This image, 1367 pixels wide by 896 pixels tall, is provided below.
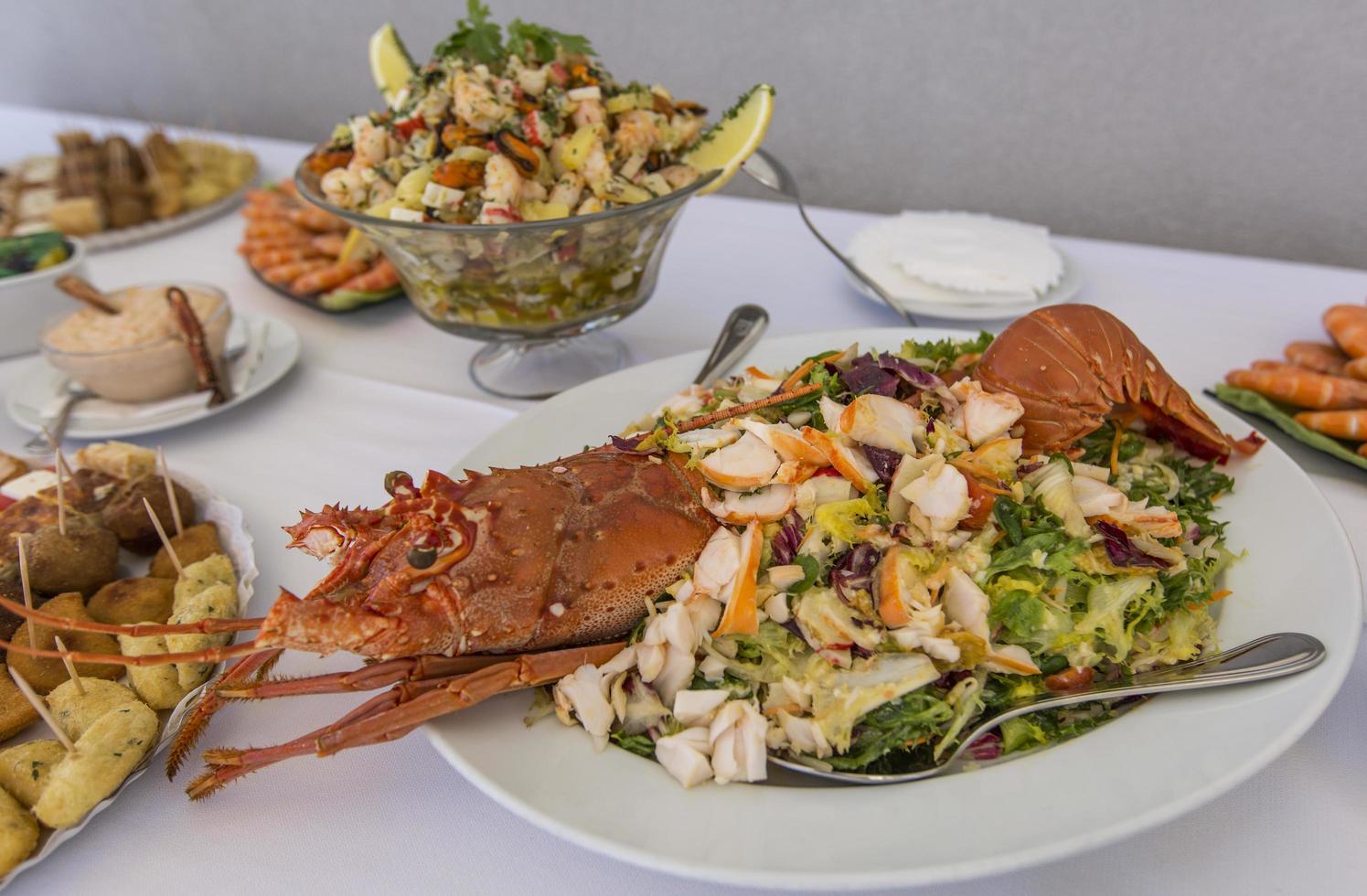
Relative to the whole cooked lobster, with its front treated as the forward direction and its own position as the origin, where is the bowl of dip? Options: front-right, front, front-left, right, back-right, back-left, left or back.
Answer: right

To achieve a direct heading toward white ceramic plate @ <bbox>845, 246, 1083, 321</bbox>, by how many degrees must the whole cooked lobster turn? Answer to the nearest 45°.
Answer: approximately 180°

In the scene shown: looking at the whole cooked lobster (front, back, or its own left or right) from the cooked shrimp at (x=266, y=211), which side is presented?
right

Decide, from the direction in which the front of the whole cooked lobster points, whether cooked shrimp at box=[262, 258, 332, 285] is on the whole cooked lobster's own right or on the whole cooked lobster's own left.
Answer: on the whole cooked lobster's own right

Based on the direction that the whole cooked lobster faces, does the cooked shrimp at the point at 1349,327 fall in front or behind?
behind

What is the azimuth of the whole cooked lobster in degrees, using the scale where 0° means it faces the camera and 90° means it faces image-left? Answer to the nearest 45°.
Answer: approximately 45°

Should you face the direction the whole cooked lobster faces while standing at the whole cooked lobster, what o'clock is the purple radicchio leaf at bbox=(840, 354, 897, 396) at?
The purple radicchio leaf is roughly at 6 o'clock from the whole cooked lobster.

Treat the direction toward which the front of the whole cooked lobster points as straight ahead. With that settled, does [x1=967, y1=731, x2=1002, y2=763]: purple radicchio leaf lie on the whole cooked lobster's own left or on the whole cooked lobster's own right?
on the whole cooked lobster's own left

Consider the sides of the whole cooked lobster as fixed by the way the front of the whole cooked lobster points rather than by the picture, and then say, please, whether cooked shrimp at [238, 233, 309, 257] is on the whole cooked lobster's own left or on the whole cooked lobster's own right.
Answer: on the whole cooked lobster's own right

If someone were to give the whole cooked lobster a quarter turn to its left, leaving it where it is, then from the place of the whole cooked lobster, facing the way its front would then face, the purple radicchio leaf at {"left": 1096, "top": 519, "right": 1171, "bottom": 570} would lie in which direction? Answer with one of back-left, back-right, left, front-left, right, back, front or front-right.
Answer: front-left

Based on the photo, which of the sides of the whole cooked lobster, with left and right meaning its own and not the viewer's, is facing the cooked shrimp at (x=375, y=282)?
right
